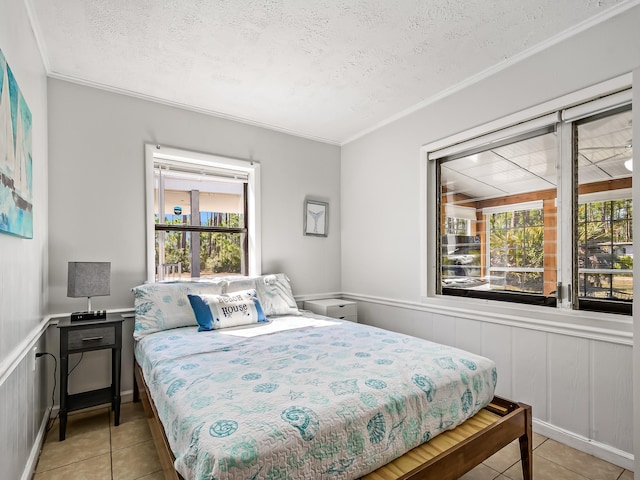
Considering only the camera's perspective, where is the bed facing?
facing the viewer and to the right of the viewer

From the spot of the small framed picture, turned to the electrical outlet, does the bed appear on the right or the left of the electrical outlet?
left

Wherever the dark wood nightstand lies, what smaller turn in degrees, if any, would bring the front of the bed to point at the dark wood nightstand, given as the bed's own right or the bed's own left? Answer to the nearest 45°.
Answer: approximately 180°

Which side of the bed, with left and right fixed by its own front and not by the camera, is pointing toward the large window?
left

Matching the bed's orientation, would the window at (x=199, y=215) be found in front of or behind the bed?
behind

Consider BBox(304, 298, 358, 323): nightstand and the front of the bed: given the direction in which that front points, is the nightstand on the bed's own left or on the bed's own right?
on the bed's own left

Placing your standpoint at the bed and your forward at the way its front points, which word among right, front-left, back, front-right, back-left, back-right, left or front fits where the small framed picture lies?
back-left

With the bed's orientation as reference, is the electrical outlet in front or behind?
behind
